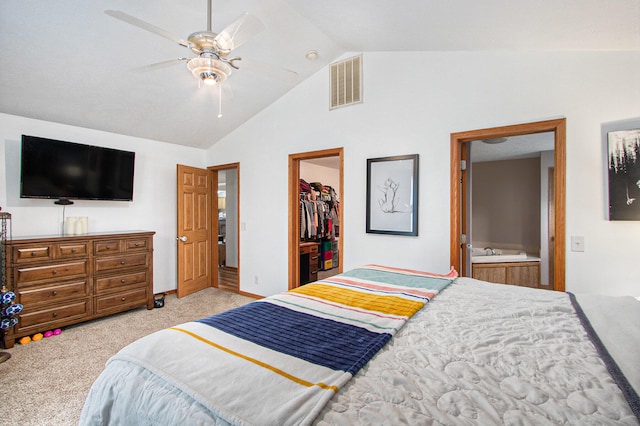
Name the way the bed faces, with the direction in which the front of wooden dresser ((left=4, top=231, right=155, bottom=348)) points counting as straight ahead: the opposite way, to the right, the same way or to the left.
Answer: the opposite way

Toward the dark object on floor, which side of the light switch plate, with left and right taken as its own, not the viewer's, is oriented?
right

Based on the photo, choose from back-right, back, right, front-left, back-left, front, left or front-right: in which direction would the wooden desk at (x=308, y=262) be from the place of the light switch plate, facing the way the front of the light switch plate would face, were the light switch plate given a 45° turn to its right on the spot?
front-right

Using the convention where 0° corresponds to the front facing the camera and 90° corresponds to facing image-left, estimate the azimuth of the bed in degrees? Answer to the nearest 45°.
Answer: approximately 90°

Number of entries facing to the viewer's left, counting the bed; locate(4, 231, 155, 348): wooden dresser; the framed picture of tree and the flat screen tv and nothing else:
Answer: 1

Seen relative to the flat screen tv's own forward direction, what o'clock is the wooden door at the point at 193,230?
The wooden door is roughly at 10 o'clock from the flat screen tv.

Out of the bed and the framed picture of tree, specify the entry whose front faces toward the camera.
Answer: the framed picture of tree

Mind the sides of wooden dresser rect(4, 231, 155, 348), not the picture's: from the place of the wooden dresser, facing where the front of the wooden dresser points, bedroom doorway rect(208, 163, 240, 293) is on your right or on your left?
on your left

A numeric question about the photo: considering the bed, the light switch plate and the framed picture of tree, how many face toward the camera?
2

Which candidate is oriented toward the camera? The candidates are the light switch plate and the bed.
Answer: the light switch plate

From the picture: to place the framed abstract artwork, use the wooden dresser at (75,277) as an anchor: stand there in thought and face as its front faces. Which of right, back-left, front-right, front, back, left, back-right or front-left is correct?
front

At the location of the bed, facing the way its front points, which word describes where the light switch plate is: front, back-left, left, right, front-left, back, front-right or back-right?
back-right

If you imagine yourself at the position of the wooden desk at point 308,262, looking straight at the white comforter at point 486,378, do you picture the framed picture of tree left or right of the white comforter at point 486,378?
left

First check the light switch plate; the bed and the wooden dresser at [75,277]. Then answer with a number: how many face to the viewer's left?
1

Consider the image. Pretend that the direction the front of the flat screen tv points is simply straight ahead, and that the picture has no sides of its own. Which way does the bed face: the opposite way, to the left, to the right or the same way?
the opposite way

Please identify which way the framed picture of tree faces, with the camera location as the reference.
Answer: facing the viewer
